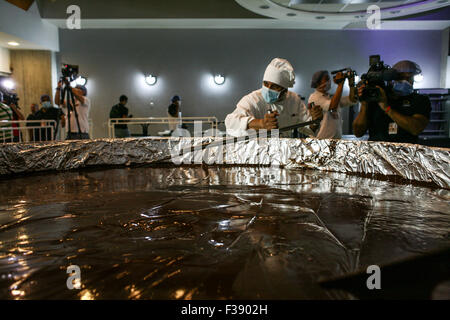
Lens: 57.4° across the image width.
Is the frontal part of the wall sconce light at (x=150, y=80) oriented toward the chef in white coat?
yes

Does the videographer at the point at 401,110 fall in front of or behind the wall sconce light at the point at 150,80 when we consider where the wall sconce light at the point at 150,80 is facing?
in front

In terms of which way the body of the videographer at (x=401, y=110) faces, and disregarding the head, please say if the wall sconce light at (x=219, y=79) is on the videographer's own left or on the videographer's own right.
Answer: on the videographer's own right

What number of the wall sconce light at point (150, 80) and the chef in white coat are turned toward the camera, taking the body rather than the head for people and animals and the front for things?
2

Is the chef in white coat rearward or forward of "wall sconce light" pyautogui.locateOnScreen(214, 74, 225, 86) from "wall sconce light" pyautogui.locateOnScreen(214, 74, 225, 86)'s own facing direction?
forward

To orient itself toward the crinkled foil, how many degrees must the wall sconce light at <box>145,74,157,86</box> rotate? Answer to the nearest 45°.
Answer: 0° — it already faces it

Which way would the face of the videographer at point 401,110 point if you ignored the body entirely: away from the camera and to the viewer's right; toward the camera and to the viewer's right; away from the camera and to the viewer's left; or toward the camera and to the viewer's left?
toward the camera and to the viewer's left

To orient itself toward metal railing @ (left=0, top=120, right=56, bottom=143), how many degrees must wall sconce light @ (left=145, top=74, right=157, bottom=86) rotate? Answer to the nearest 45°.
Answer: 0° — it already faces it
